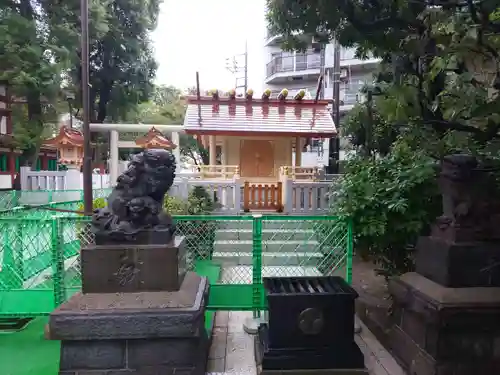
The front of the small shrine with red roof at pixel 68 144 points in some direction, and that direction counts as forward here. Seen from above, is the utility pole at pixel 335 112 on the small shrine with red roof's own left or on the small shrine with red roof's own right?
on the small shrine with red roof's own left

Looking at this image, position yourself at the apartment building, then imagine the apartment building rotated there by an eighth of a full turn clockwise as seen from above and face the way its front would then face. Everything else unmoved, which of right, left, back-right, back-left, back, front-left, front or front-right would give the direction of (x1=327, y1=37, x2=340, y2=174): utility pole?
left

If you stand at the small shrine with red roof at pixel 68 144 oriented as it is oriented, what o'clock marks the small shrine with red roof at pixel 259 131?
the small shrine with red roof at pixel 259 131 is roughly at 9 o'clock from the small shrine with red roof at pixel 68 144.

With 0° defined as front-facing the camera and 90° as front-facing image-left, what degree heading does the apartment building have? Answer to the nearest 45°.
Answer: approximately 45°

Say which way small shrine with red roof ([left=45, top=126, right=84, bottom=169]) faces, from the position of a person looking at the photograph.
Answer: facing the viewer and to the left of the viewer

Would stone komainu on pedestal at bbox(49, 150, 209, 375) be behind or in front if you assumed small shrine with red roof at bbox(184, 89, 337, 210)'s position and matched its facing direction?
in front

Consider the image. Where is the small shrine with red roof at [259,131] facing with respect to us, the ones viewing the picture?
facing the viewer

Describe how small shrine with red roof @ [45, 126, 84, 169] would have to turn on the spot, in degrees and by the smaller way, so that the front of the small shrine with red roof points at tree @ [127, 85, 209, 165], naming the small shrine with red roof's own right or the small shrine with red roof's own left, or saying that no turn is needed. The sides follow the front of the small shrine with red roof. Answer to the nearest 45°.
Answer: approximately 180°

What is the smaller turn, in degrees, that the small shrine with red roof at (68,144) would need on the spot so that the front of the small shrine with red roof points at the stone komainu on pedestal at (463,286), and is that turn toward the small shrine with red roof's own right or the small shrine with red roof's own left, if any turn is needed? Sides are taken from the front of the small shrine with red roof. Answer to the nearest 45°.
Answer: approximately 45° to the small shrine with red roof's own left
